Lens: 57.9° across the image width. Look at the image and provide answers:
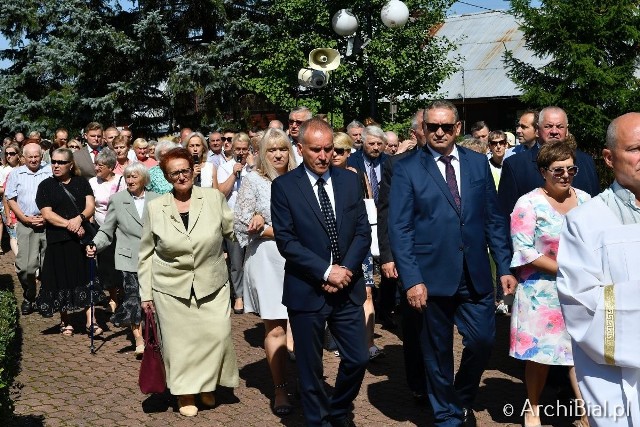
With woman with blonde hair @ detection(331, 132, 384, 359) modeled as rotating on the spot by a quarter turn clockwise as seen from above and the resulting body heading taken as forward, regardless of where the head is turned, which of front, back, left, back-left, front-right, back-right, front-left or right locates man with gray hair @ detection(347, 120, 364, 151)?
right

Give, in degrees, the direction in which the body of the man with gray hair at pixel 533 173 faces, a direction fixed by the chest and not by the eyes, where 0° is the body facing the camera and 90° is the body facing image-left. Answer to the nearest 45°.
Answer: approximately 0°

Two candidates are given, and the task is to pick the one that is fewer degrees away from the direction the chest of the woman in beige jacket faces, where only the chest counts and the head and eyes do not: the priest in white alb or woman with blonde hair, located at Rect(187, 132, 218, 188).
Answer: the priest in white alb

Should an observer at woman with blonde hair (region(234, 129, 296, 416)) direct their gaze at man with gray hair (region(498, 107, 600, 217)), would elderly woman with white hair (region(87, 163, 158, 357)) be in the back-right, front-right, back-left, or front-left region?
back-left

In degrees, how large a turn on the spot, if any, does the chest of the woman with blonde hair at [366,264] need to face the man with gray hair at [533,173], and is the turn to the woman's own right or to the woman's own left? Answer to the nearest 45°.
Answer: approximately 45° to the woman's own left

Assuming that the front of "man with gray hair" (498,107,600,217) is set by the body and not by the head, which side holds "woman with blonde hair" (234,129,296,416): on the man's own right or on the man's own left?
on the man's own right

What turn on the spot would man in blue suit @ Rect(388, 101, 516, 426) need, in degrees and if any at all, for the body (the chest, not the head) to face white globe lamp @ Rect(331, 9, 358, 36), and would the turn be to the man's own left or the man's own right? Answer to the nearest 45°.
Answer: approximately 180°

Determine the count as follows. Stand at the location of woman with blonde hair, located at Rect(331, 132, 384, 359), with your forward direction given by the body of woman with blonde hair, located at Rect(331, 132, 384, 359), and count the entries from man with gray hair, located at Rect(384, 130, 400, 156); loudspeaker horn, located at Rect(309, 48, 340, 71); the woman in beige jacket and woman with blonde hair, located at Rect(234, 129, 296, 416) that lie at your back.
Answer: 2

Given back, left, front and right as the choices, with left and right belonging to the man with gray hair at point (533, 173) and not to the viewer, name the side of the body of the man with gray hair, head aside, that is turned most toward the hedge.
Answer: right
